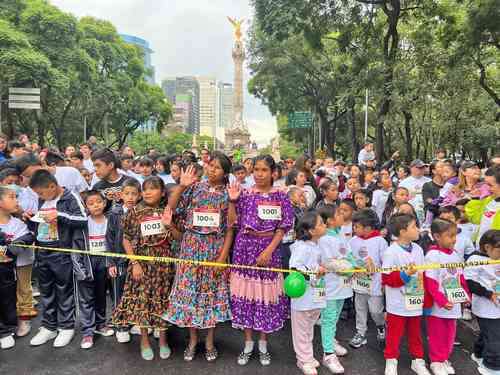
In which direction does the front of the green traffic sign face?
toward the camera

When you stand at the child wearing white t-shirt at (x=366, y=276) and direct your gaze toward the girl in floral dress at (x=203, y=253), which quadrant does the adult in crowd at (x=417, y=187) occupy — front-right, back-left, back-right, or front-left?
back-right

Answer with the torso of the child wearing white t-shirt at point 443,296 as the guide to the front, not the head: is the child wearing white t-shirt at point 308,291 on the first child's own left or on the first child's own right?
on the first child's own right

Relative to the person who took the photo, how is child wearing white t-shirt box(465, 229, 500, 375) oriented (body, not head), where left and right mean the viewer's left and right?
facing the viewer and to the right of the viewer

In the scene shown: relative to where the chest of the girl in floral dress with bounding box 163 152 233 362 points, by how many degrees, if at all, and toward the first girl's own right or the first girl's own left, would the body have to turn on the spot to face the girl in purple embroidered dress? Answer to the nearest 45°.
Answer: approximately 90° to the first girl's own left

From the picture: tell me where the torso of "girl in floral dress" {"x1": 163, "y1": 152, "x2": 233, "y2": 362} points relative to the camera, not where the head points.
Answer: toward the camera

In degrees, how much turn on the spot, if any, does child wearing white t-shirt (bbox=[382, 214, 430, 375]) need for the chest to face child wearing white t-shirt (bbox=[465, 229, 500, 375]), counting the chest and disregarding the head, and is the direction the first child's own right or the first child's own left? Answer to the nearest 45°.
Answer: approximately 45° to the first child's own left

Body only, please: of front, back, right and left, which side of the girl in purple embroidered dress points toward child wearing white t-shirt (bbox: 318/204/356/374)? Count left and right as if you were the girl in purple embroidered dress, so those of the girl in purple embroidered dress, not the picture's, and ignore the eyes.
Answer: left

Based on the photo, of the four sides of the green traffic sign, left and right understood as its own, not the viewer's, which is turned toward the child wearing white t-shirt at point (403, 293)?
front

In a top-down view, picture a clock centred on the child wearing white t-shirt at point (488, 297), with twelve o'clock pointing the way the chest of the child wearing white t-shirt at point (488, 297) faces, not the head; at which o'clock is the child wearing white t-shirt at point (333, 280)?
the child wearing white t-shirt at point (333, 280) is roughly at 4 o'clock from the child wearing white t-shirt at point (488, 297).
